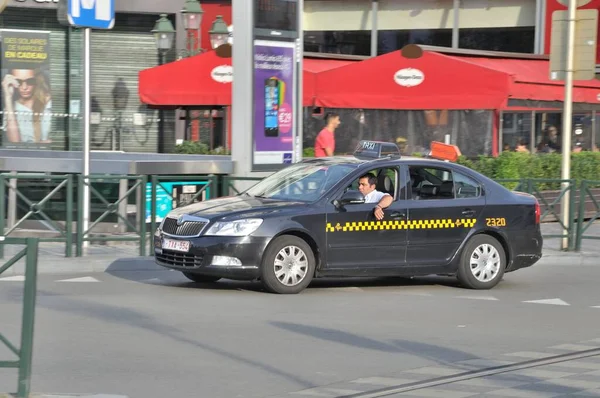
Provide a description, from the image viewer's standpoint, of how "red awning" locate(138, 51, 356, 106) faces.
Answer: facing the viewer

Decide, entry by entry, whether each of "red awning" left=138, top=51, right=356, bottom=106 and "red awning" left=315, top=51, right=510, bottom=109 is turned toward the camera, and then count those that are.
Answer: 2

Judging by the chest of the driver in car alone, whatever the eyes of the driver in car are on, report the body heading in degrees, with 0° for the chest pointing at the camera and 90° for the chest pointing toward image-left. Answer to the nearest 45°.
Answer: approximately 45°

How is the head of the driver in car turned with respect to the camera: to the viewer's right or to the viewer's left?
to the viewer's left

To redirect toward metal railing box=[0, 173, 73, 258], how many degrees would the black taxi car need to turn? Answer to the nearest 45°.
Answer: approximately 45° to its right

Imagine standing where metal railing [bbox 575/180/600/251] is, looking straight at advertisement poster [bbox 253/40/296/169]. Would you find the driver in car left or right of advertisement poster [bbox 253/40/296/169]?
left

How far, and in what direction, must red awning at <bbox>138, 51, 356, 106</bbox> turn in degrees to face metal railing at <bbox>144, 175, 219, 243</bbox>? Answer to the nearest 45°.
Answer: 0° — it already faces it

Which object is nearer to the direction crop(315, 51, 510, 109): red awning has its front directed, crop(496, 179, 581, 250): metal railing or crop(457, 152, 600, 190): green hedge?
the metal railing

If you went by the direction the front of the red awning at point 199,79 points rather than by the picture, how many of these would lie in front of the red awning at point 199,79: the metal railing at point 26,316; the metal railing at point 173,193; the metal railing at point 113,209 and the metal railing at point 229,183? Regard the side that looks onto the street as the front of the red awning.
4

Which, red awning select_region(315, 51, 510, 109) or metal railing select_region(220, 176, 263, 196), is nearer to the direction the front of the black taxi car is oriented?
the metal railing

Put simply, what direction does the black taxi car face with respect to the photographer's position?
facing the viewer and to the left of the viewer

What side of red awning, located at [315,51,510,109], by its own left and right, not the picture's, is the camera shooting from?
front

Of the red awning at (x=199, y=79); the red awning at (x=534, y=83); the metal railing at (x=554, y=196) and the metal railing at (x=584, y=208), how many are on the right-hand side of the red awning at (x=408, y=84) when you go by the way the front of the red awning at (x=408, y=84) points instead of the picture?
1

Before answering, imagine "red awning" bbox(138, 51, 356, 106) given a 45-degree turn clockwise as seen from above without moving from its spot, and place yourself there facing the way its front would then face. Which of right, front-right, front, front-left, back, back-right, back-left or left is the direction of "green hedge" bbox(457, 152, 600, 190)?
back-left
